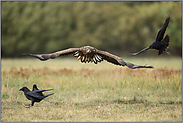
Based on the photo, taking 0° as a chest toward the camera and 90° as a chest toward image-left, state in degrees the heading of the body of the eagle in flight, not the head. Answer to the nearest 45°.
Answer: approximately 0°
